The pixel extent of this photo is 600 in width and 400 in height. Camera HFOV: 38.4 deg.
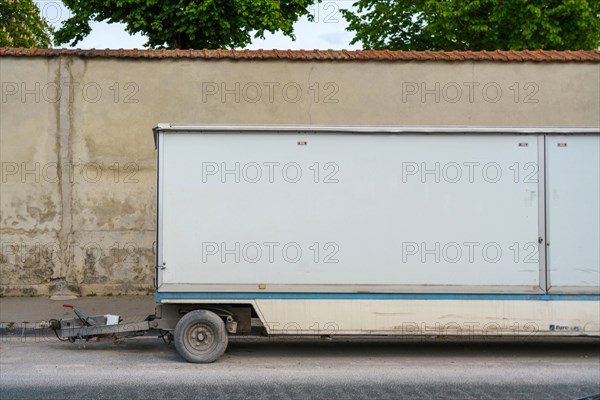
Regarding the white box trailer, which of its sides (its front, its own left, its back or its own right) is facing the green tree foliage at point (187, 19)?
right

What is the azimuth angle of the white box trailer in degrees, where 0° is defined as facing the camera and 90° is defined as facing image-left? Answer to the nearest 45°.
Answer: approximately 90°

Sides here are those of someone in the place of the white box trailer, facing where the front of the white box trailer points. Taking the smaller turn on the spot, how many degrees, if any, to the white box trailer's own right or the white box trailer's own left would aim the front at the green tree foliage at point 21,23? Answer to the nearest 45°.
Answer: approximately 45° to the white box trailer's own right

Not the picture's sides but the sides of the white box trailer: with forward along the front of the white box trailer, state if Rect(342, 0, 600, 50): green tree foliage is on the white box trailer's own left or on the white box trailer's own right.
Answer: on the white box trailer's own right
